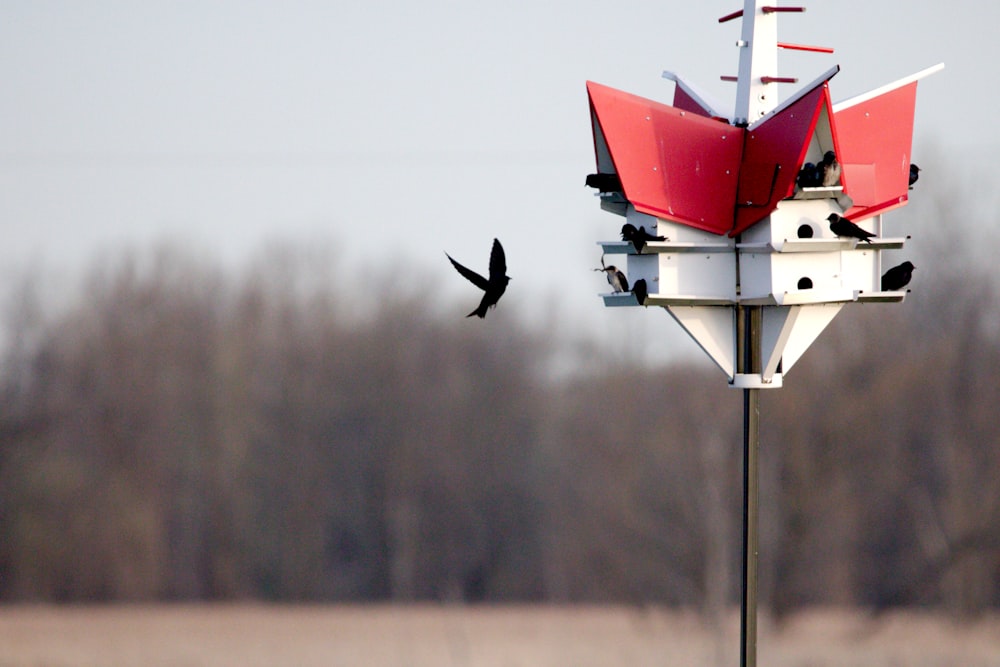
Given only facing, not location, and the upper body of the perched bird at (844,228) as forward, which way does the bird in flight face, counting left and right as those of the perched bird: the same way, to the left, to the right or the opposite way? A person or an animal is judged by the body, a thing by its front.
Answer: the opposite way

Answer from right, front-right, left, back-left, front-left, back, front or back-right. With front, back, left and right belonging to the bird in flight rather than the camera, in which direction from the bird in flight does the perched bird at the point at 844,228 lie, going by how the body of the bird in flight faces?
front

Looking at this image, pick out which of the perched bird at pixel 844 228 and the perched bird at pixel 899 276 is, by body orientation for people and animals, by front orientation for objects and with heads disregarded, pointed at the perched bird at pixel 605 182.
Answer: the perched bird at pixel 844 228

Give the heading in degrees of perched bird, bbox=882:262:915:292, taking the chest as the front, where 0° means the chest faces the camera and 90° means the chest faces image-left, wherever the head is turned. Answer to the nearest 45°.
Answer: approximately 270°

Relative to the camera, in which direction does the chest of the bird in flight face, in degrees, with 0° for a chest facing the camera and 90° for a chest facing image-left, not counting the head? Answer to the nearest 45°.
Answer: approximately 270°

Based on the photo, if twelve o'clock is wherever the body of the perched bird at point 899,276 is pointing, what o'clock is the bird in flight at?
The bird in flight is roughly at 5 o'clock from the perched bird.

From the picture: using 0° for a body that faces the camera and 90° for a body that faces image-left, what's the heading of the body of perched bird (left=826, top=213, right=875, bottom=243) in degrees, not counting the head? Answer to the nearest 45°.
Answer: approximately 90°

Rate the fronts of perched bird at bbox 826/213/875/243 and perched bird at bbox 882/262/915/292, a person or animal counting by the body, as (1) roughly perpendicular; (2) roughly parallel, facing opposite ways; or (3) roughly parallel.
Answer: roughly parallel, facing opposite ways

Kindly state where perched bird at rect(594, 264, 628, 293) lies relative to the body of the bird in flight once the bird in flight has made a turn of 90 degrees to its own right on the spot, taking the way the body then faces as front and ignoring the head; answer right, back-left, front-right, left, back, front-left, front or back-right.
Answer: back-left

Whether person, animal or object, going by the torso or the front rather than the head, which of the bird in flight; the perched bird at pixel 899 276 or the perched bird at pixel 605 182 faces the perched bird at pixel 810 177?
the bird in flight

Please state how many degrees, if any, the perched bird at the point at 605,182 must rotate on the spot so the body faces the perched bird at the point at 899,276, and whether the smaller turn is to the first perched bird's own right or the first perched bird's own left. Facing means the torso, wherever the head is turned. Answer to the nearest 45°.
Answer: approximately 180°

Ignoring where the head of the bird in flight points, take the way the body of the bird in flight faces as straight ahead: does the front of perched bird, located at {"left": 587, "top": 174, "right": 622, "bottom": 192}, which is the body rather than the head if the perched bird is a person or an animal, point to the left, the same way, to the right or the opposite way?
the opposite way

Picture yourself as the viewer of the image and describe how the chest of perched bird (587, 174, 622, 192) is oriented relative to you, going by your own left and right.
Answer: facing to the left of the viewer

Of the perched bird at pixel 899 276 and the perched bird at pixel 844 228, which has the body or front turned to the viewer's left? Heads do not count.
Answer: the perched bird at pixel 844 228

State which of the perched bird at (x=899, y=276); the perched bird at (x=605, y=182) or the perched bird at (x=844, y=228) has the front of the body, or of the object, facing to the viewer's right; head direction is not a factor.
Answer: the perched bird at (x=899, y=276)
